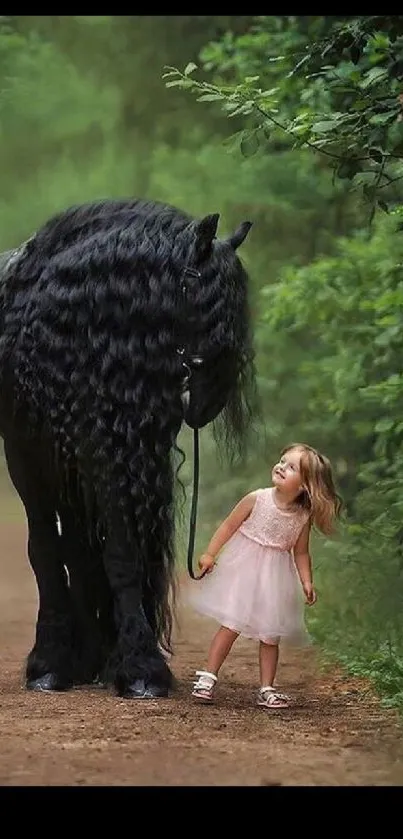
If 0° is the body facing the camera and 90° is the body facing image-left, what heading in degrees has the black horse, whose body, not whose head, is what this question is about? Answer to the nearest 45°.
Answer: approximately 315°
